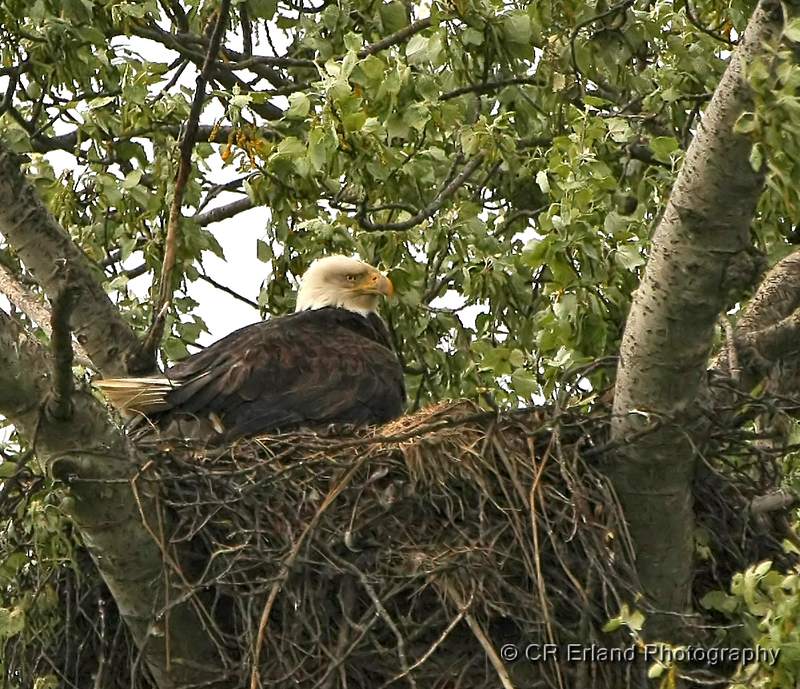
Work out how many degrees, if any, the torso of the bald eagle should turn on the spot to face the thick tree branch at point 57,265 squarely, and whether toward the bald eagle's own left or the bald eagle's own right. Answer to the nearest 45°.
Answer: approximately 135° to the bald eagle's own right

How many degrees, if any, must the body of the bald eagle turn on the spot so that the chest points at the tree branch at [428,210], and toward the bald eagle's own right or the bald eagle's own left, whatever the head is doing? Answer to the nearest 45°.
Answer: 0° — it already faces it

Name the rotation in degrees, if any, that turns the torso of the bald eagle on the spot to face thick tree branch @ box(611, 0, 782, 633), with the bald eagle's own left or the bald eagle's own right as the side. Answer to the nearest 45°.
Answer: approximately 45° to the bald eagle's own right

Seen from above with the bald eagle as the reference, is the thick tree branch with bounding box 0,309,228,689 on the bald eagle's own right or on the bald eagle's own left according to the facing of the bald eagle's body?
on the bald eagle's own right

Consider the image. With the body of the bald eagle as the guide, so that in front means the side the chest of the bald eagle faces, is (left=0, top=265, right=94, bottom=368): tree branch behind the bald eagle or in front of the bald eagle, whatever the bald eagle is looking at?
behind

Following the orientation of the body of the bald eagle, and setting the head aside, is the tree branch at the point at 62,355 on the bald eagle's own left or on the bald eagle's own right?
on the bald eagle's own right

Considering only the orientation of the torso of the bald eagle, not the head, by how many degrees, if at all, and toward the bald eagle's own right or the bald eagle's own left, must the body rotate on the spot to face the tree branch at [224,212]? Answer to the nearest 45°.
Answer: approximately 90° to the bald eagle's own left

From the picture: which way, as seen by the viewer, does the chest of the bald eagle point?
to the viewer's right

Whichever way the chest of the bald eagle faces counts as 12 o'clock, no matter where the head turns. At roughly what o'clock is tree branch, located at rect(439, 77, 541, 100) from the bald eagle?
The tree branch is roughly at 12 o'clock from the bald eagle.
